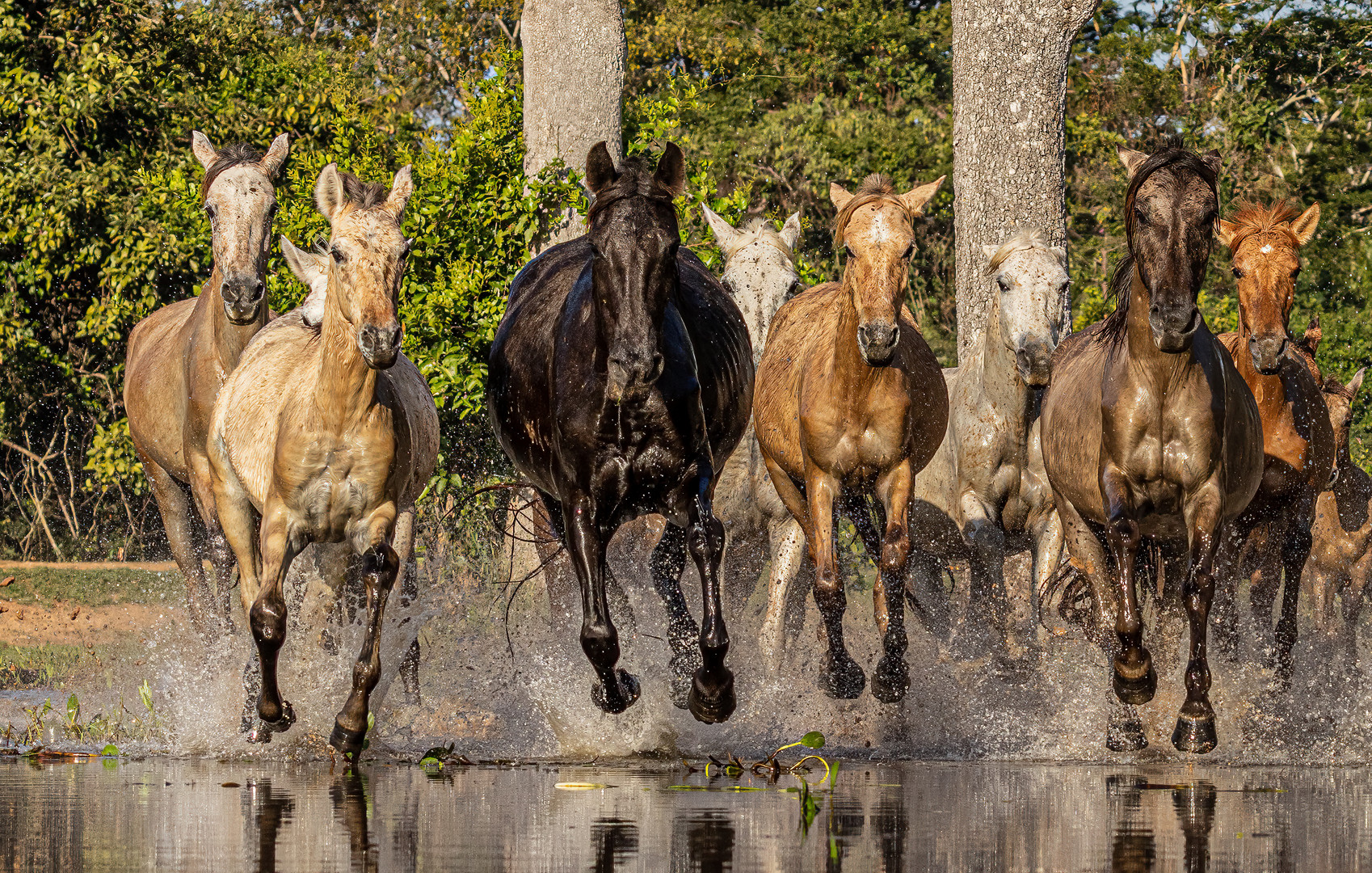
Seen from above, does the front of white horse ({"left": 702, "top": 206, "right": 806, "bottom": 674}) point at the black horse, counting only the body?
yes

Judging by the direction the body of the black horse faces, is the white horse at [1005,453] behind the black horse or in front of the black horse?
behind

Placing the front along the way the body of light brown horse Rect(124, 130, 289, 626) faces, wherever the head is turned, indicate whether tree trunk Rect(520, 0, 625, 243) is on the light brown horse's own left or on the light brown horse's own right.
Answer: on the light brown horse's own left

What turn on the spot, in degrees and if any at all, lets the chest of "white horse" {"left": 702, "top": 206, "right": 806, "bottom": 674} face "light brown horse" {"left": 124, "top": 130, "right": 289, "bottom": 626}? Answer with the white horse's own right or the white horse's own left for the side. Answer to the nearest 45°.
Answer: approximately 45° to the white horse's own right

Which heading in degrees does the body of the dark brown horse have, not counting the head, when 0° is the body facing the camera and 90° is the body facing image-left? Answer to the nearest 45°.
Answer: approximately 0°

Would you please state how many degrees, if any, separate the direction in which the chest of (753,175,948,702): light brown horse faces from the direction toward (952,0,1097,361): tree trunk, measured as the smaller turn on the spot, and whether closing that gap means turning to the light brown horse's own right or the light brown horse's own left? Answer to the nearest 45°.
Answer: approximately 180°
